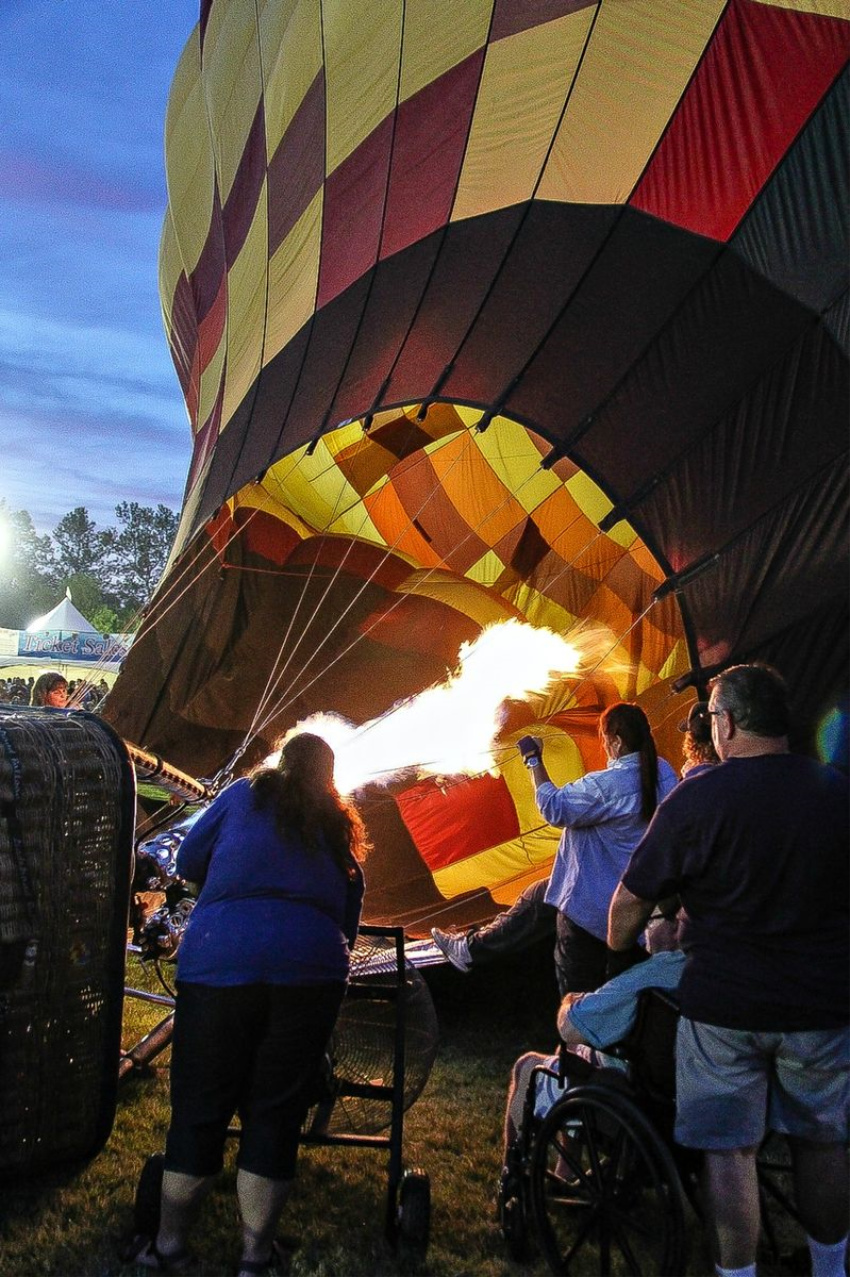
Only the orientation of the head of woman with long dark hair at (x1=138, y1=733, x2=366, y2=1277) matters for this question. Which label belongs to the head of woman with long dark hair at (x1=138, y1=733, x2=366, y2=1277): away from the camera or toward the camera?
away from the camera

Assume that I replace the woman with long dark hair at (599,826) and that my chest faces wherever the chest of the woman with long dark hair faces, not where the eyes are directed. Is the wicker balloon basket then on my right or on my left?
on my left

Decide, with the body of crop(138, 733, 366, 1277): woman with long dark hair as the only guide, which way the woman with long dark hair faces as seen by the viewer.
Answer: away from the camera

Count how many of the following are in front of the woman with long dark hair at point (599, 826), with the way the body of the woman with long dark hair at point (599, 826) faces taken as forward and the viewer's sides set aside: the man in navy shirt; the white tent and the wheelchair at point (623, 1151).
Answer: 1

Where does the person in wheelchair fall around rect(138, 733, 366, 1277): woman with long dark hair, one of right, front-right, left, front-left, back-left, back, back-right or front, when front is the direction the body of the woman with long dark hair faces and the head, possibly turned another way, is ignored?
right

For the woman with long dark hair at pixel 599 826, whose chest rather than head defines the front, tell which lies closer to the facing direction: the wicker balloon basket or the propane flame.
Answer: the propane flame

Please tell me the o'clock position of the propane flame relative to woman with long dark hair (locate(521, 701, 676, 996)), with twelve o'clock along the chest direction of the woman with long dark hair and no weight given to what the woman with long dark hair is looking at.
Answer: The propane flame is roughly at 1 o'clock from the woman with long dark hair.

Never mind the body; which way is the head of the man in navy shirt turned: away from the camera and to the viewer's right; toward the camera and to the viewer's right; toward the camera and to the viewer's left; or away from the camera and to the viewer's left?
away from the camera and to the viewer's left

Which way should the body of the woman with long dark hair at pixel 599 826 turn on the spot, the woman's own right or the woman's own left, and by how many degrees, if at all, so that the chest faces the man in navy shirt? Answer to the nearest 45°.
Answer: approximately 135° to the woman's own left

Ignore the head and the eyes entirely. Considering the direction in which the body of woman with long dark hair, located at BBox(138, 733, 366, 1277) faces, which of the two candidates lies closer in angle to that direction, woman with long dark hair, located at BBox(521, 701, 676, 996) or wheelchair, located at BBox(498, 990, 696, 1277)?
the woman with long dark hair

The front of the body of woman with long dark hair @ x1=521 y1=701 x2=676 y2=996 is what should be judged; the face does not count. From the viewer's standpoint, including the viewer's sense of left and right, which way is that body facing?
facing away from the viewer and to the left of the viewer

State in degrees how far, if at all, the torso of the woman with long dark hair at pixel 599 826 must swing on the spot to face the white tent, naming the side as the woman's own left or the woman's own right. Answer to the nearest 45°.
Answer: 0° — they already face it

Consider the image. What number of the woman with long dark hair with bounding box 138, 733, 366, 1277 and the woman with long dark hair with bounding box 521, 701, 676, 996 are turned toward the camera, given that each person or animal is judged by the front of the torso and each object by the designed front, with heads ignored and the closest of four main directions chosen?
0

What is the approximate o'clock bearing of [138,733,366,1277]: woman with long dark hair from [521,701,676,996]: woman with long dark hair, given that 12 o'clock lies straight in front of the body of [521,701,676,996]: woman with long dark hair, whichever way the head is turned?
[138,733,366,1277]: woman with long dark hair is roughly at 9 o'clock from [521,701,676,996]: woman with long dark hair.

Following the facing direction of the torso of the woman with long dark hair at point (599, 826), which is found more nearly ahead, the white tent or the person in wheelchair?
the white tent
